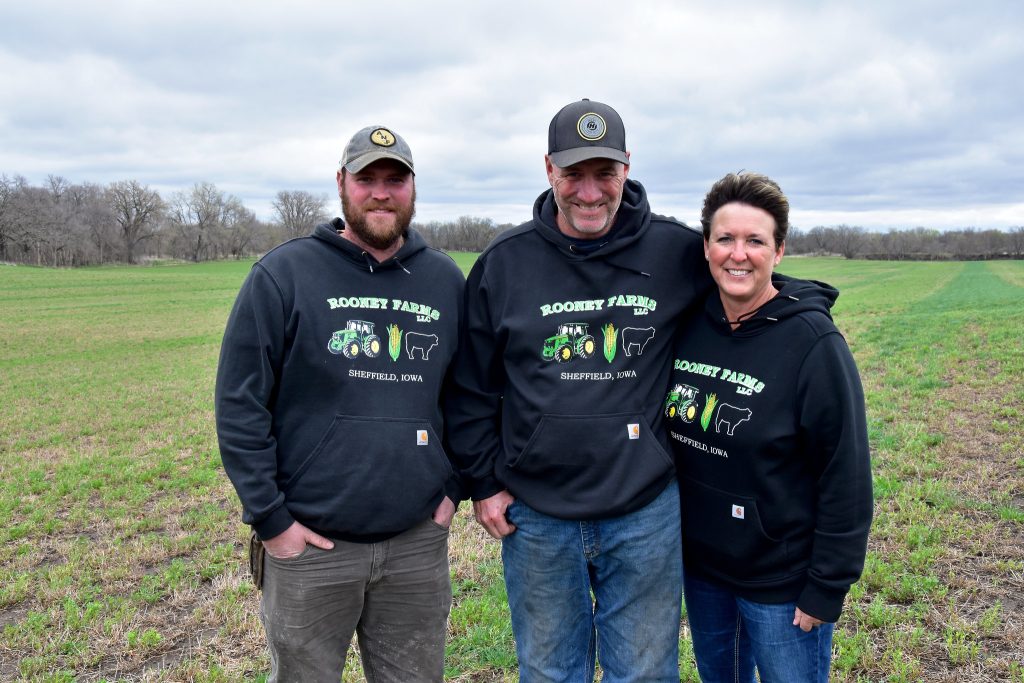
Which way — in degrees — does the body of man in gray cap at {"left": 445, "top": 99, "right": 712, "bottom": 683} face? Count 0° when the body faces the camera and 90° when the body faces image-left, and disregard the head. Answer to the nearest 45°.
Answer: approximately 0°

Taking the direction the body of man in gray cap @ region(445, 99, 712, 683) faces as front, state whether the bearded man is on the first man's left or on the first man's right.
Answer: on the first man's right

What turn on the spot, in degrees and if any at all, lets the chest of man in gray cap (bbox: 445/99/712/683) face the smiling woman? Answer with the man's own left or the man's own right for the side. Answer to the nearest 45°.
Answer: approximately 90° to the man's own left

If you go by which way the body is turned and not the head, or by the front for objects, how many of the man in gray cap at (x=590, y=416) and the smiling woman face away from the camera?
0

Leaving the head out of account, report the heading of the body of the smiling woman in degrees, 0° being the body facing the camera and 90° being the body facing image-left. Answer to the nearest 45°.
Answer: approximately 45°

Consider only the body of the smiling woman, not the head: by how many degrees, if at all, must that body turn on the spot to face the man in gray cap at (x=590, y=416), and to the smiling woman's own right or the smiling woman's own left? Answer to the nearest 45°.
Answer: approximately 45° to the smiling woman's own right
